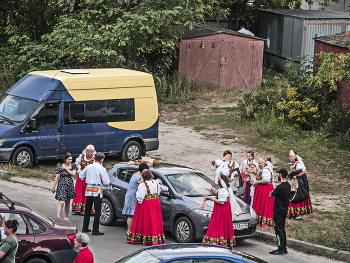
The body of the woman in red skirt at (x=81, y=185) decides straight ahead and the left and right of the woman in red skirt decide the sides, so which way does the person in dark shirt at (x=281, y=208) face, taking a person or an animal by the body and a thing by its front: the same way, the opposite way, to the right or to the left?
to the right

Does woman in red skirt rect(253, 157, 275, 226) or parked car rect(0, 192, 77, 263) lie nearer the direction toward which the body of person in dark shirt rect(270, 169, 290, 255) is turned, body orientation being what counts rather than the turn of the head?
the parked car

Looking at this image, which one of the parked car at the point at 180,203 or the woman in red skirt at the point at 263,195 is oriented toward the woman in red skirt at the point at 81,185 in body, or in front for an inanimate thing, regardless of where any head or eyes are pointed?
the woman in red skirt at the point at 263,195

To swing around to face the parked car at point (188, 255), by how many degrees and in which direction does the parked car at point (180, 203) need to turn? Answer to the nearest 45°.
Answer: approximately 45° to its right

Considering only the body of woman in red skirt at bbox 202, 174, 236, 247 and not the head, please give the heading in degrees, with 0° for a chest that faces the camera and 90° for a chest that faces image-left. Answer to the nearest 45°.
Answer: approximately 90°

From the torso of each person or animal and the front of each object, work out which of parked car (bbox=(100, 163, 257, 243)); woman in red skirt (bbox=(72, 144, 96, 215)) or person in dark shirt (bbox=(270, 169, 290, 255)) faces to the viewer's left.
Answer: the person in dark shirt

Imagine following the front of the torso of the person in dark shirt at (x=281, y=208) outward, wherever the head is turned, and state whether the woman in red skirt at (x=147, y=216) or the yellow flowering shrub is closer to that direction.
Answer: the woman in red skirt

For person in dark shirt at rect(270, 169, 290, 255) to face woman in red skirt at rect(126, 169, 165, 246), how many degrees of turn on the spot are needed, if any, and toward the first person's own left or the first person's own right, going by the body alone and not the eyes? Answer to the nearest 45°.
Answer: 0° — they already face them

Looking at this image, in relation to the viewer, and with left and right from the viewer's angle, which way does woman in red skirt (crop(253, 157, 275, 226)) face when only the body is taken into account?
facing to the left of the viewer

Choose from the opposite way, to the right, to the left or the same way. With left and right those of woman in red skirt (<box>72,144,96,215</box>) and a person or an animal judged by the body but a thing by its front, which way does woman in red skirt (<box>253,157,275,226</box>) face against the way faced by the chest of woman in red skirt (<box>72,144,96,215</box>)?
to the right

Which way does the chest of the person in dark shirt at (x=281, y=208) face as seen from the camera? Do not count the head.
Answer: to the viewer's left
